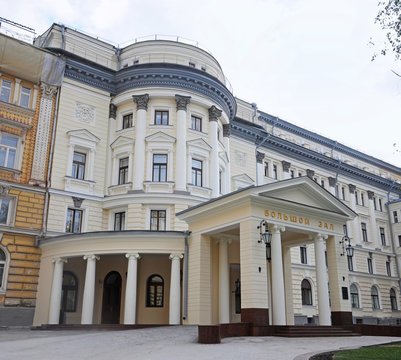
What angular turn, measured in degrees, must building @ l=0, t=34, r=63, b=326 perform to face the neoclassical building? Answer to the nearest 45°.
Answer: approximately 45° to its left

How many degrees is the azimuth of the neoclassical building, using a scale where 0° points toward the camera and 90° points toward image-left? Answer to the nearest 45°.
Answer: approximately 315°

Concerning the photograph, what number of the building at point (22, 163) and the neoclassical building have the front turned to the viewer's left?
0

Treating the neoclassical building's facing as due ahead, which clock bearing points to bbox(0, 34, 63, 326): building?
The building is roughly at 4 o'clock from the neoclassical building.

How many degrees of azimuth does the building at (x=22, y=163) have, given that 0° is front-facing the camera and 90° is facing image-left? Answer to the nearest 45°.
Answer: approximately 315°
